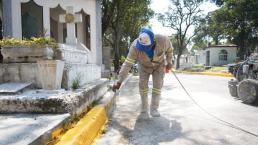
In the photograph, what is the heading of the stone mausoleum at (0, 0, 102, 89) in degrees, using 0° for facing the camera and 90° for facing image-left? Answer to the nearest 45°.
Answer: approximately 0°

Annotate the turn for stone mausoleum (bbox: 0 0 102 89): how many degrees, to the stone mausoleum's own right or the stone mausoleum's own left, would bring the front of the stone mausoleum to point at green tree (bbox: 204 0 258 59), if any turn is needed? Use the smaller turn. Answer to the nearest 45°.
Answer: approximately 135° to the stone mausoleum's own left

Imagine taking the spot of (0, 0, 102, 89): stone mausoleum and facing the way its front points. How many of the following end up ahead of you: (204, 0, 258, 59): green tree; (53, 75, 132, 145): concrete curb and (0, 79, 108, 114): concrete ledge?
2

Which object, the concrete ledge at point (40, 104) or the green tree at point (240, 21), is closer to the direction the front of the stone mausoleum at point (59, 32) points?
the concrete ledge

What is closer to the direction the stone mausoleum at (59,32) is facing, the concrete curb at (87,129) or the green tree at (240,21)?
the concrete curb

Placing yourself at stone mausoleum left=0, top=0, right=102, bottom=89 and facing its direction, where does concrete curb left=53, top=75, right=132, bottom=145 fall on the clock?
The concrete curb is roughly at 12 o'clock from the stone mausoleum.

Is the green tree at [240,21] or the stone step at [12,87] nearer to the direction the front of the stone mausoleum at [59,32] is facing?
the stone step

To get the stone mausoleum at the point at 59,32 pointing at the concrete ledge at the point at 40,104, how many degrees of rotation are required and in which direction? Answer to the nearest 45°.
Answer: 0° — it already faces it
